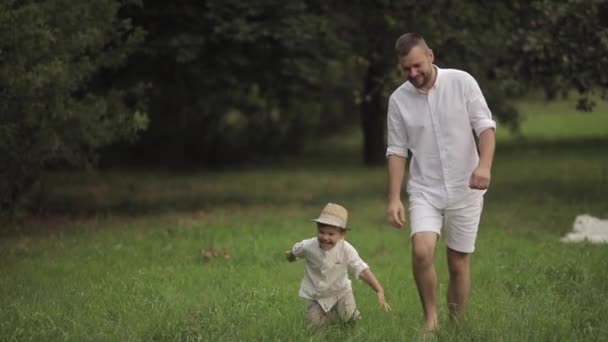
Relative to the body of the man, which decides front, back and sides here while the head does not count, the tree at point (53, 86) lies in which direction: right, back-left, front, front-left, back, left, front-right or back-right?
back-right

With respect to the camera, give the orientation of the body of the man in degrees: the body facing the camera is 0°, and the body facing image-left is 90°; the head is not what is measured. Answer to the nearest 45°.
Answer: approximately 0°

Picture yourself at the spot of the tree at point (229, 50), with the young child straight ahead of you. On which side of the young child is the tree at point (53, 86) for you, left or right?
right

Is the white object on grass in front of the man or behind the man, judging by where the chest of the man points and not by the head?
behind

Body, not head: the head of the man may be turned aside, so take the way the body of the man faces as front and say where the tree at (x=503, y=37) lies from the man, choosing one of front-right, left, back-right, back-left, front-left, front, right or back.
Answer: back

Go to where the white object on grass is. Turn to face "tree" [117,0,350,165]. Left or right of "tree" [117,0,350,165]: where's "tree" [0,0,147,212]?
left
